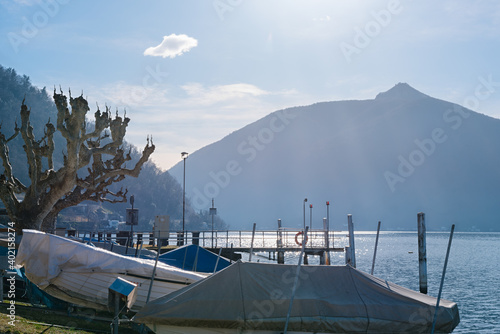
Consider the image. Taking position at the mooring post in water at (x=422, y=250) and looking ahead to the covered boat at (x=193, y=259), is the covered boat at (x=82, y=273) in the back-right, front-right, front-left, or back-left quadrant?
front-left

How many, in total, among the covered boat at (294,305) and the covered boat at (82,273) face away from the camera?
0

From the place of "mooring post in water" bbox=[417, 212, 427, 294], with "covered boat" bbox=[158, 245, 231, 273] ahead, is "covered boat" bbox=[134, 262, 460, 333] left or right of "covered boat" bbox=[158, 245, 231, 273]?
left

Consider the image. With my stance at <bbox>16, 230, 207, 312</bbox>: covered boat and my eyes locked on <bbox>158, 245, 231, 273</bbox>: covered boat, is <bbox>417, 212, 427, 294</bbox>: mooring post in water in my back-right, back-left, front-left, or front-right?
front-right
